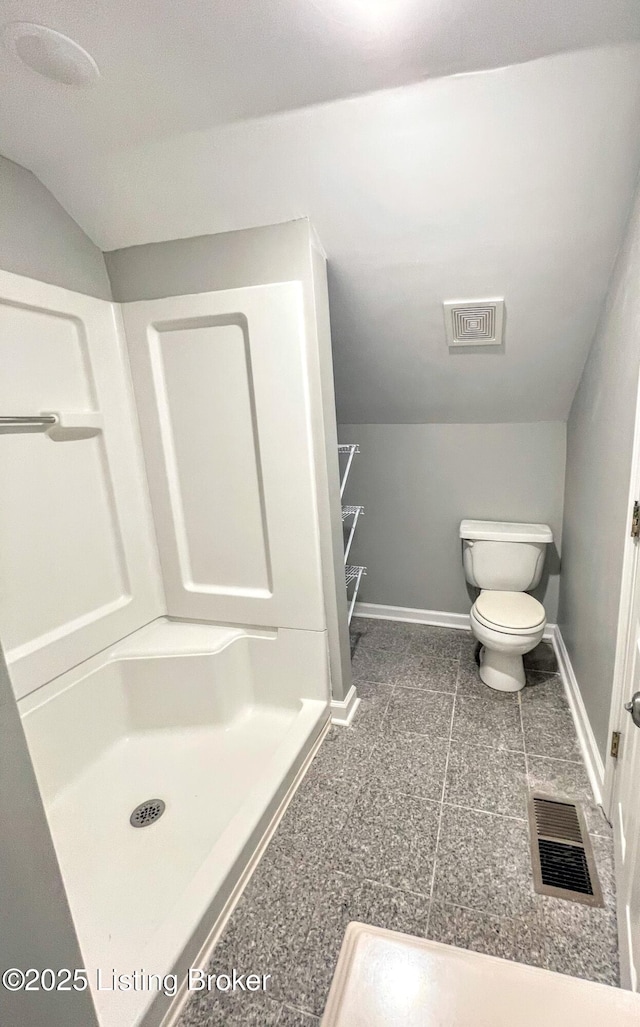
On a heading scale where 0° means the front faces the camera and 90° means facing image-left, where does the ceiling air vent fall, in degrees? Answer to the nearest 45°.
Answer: approximately 0°

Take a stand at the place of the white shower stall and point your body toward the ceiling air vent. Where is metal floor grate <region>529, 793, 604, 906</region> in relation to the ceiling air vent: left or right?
right

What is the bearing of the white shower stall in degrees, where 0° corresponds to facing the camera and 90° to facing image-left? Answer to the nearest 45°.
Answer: approximately 315°

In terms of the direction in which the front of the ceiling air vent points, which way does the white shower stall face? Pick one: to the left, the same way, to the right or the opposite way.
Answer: to the left

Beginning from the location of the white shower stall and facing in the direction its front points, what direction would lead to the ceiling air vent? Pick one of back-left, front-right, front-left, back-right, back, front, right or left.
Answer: front-left

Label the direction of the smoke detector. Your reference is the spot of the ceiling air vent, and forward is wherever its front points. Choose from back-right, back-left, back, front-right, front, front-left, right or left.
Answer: front-right

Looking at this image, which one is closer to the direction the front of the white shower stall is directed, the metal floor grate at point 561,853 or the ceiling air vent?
the metal floor grate
